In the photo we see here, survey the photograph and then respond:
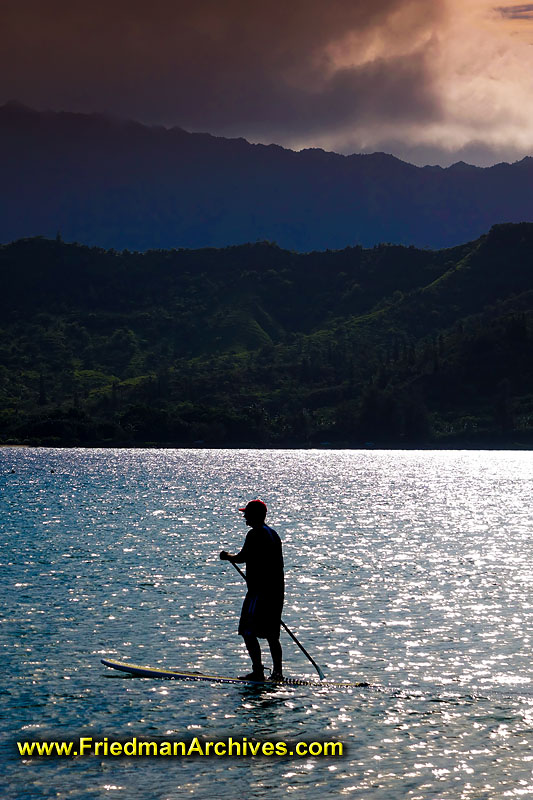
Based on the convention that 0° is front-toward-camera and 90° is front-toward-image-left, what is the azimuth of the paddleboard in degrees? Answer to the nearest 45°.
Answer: approximately 90°
